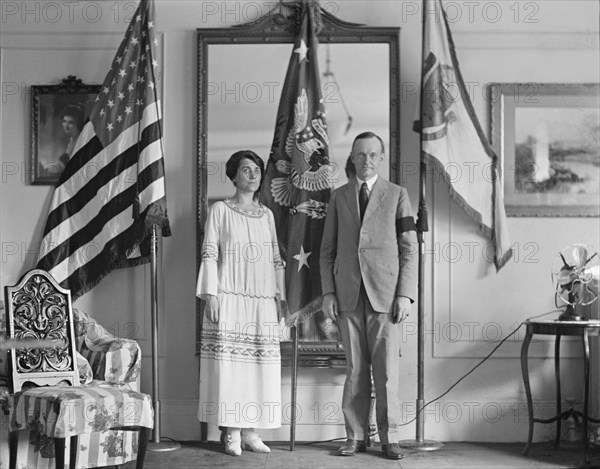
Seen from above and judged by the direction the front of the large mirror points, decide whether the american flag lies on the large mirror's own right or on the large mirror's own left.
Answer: on the large mirror's own right

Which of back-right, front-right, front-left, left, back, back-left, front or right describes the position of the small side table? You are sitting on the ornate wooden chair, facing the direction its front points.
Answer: front-left

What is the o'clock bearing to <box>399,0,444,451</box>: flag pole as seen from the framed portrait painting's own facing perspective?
The flag pole is roughly at 10 o'clock from the framed portrait painting.

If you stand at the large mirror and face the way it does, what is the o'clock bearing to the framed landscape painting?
The framed landscape painting is roughly at 9 o'clock from the large mirror.

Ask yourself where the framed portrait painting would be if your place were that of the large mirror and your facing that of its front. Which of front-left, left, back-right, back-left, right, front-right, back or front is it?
right

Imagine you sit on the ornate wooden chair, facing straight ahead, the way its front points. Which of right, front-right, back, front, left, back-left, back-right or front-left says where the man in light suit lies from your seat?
front-left

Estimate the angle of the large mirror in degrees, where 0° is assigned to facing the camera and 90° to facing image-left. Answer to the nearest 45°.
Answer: approximately 0°

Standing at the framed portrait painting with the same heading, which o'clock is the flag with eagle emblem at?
The flag with eagle emblem is roughly at 10 o'clock from the framed portrait painting.
